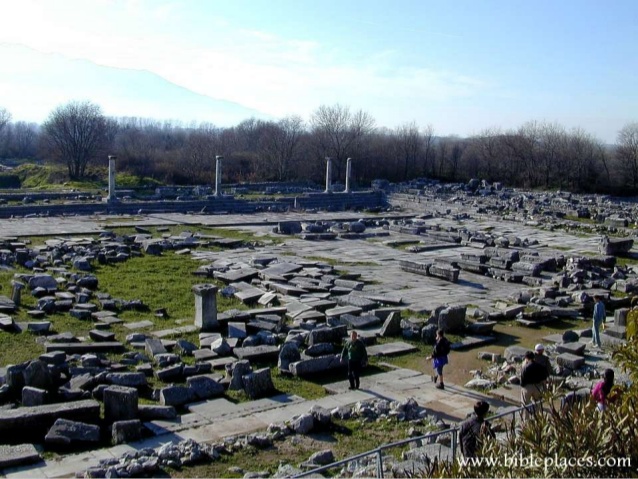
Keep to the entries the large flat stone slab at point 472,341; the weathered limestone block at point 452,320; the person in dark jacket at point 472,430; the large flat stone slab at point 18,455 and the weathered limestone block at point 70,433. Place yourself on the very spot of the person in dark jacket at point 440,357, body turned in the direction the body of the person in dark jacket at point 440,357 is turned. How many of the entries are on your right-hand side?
2

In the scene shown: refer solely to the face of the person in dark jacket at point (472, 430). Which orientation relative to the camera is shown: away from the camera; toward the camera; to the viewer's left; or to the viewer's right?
away from the camera

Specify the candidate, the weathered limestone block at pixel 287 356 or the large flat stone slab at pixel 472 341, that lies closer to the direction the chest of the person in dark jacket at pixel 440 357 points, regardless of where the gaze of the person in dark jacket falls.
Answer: the weathered limestone block

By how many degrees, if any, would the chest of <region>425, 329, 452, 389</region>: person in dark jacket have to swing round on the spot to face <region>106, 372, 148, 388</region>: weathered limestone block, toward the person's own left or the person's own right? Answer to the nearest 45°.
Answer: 0° — they already face it

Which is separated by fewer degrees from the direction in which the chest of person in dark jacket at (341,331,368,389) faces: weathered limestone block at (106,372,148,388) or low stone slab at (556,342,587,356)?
the weathered limestone block

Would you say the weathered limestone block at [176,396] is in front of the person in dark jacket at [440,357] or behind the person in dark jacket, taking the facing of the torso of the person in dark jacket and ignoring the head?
in front

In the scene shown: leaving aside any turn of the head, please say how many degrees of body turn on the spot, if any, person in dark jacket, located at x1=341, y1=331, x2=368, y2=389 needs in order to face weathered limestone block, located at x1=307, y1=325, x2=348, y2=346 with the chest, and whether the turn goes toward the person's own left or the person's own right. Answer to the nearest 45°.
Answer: approximately 180°

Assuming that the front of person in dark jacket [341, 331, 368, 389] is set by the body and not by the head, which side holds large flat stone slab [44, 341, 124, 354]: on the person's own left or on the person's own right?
on the person's own right

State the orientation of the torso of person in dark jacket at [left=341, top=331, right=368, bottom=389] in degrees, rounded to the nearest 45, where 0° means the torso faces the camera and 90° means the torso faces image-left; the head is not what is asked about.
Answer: approximately 0°

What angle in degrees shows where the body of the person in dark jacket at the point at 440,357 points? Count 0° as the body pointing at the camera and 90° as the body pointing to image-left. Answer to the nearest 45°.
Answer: approximately 90°
